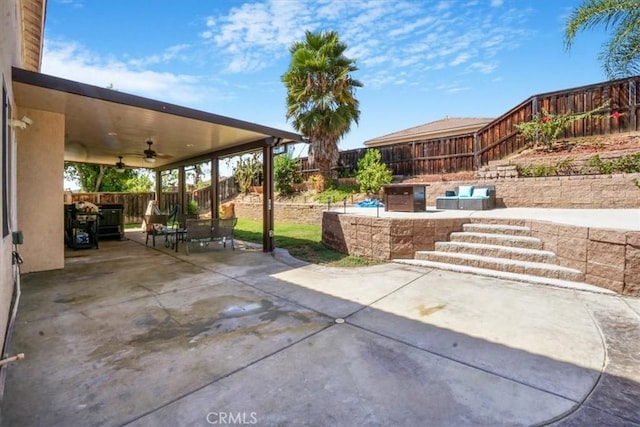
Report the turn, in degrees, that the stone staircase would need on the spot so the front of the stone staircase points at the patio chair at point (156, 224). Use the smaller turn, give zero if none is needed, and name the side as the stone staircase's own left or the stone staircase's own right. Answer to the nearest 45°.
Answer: approximately 45° to the stone staircase's own right

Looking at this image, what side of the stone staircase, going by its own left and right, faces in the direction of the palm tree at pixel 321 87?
right

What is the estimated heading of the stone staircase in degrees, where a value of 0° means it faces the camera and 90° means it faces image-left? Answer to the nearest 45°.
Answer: approximately 45°

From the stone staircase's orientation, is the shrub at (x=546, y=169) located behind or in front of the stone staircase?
behind

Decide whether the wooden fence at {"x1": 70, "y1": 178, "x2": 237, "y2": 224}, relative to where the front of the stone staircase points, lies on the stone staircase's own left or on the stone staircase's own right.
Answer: on the stone staircase's own right

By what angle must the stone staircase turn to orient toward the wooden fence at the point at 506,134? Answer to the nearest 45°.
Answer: approximately 135° to its right

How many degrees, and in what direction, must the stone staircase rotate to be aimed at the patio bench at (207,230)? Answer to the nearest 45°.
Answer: approximately 45° to its right

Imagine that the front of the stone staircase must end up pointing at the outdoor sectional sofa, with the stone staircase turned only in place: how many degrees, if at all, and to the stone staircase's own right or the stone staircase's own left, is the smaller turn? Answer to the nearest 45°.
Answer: approximately 135° to the stone staircase's own right

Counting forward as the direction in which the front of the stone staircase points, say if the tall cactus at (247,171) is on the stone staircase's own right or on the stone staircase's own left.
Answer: on the stone staircase's own right

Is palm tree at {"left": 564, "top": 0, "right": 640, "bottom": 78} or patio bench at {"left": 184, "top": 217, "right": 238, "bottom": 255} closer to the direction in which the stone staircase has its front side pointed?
the patio bench

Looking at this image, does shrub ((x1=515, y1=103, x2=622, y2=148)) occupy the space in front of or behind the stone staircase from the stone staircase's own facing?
behind
